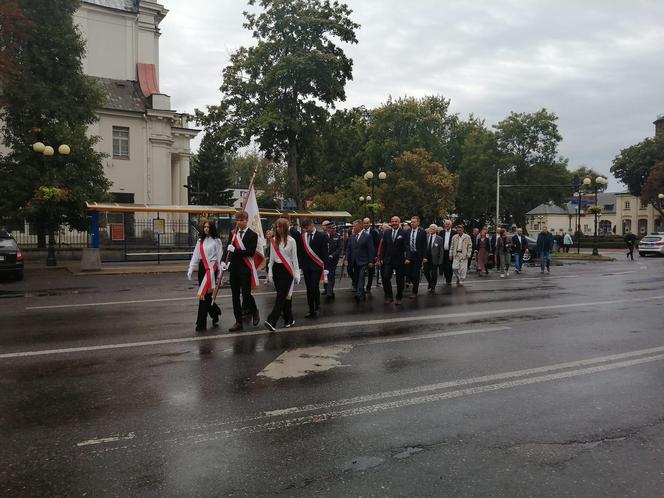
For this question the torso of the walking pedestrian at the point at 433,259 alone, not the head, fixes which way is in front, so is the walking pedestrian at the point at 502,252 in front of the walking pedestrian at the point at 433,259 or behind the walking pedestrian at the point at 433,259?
behind

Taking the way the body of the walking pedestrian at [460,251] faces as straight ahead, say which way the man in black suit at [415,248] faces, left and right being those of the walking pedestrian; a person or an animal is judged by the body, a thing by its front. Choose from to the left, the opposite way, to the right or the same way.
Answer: the same way

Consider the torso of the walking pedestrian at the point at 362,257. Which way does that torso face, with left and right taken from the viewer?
facing the viewer and to the left of the viewer

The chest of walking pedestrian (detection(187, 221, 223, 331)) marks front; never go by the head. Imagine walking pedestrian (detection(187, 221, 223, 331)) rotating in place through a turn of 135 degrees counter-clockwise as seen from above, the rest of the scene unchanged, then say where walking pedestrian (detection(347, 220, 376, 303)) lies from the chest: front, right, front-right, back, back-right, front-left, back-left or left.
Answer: front-left

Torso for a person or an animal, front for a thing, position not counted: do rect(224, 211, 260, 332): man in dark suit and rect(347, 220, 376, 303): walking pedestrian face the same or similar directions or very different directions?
same or similar directions

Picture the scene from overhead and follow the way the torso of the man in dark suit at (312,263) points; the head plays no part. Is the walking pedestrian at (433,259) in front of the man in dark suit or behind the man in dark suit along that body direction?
behind

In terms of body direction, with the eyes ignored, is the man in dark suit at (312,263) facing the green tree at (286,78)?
no

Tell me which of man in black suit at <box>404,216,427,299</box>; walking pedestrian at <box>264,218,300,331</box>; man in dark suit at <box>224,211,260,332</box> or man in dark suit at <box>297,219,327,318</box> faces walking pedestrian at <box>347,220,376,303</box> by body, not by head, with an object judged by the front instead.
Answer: the man in black suit

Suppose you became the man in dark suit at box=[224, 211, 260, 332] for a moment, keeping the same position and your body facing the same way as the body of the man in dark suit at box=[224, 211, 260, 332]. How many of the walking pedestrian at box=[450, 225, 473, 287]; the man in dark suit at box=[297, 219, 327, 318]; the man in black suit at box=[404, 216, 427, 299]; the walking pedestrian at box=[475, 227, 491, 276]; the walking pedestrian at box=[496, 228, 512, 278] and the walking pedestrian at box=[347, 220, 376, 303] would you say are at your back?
6

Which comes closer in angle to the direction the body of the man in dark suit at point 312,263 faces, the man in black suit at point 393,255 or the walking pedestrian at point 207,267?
the walking pedestrian

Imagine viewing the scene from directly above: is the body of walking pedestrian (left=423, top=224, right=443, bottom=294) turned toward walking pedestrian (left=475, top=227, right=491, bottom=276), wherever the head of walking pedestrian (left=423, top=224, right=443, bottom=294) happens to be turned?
no

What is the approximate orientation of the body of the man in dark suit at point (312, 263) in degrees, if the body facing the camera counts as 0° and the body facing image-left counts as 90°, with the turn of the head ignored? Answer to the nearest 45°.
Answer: approximately 45°

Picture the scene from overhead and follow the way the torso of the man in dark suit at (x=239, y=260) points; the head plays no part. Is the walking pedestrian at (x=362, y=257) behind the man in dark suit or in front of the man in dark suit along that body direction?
behind

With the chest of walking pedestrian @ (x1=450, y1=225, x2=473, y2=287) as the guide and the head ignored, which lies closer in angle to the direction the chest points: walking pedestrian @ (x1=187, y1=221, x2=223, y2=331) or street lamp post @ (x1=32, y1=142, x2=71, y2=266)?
the walking pedestrian

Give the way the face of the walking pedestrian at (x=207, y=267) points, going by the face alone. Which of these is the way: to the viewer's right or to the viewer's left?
to the viewer's left

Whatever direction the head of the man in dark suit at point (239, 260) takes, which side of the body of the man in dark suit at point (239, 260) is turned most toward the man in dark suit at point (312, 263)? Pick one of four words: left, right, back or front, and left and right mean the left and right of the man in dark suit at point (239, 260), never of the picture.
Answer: back

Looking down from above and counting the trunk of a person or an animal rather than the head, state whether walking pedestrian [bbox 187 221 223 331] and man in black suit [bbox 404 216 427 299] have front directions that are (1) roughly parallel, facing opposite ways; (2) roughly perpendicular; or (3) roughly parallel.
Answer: roughly parallel

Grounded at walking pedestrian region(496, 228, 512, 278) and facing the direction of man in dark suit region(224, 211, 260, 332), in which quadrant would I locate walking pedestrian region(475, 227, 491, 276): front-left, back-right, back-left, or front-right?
front-right
